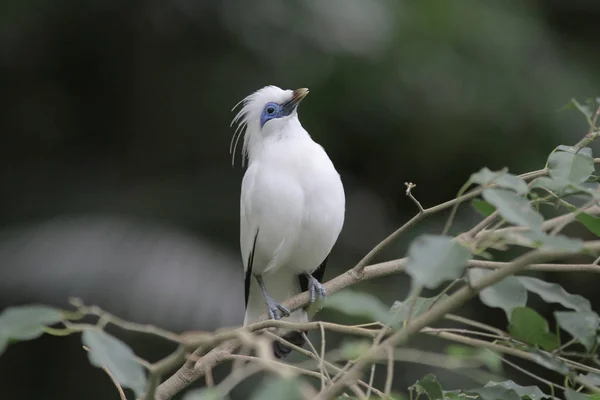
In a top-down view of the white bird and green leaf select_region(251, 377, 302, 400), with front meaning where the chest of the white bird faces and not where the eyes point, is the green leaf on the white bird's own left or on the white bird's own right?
on the white bird's own right

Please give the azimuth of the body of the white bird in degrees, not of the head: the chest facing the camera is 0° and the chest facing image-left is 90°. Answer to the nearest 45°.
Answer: approximately 315°
